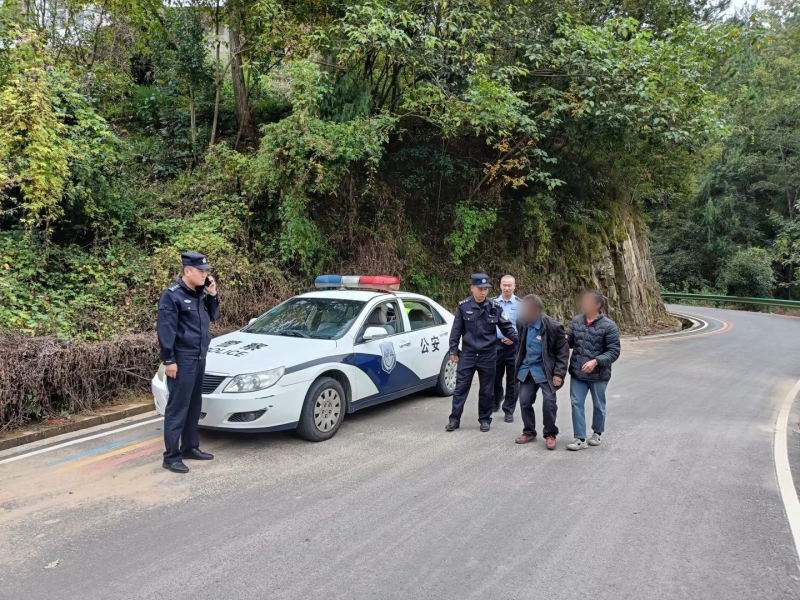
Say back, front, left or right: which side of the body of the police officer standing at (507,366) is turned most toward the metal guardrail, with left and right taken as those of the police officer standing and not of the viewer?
back

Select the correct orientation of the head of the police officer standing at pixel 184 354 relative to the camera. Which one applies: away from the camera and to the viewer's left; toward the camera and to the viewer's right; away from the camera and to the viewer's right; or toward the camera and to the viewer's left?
toward the camera and to the viewer's right

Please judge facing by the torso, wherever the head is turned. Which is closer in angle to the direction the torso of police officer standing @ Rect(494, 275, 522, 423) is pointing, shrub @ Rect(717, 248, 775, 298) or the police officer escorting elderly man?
the police officer escorting elderly man

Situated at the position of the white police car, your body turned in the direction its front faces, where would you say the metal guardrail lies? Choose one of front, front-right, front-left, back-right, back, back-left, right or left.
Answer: back

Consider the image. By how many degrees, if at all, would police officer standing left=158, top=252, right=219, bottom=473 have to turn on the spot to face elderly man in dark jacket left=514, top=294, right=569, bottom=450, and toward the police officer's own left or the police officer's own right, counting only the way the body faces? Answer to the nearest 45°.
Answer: approximately 45° to the police officer's own left

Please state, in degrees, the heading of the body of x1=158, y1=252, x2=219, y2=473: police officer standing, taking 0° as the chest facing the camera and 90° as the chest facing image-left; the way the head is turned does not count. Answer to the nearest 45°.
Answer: approximately 315°

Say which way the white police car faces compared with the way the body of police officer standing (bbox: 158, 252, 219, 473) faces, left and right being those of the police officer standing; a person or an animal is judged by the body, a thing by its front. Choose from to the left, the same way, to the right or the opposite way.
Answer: to the right

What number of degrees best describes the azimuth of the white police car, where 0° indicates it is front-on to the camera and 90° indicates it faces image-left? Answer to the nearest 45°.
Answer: approximately 45°

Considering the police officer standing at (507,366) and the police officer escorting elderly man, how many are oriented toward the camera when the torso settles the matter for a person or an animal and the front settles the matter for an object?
2
